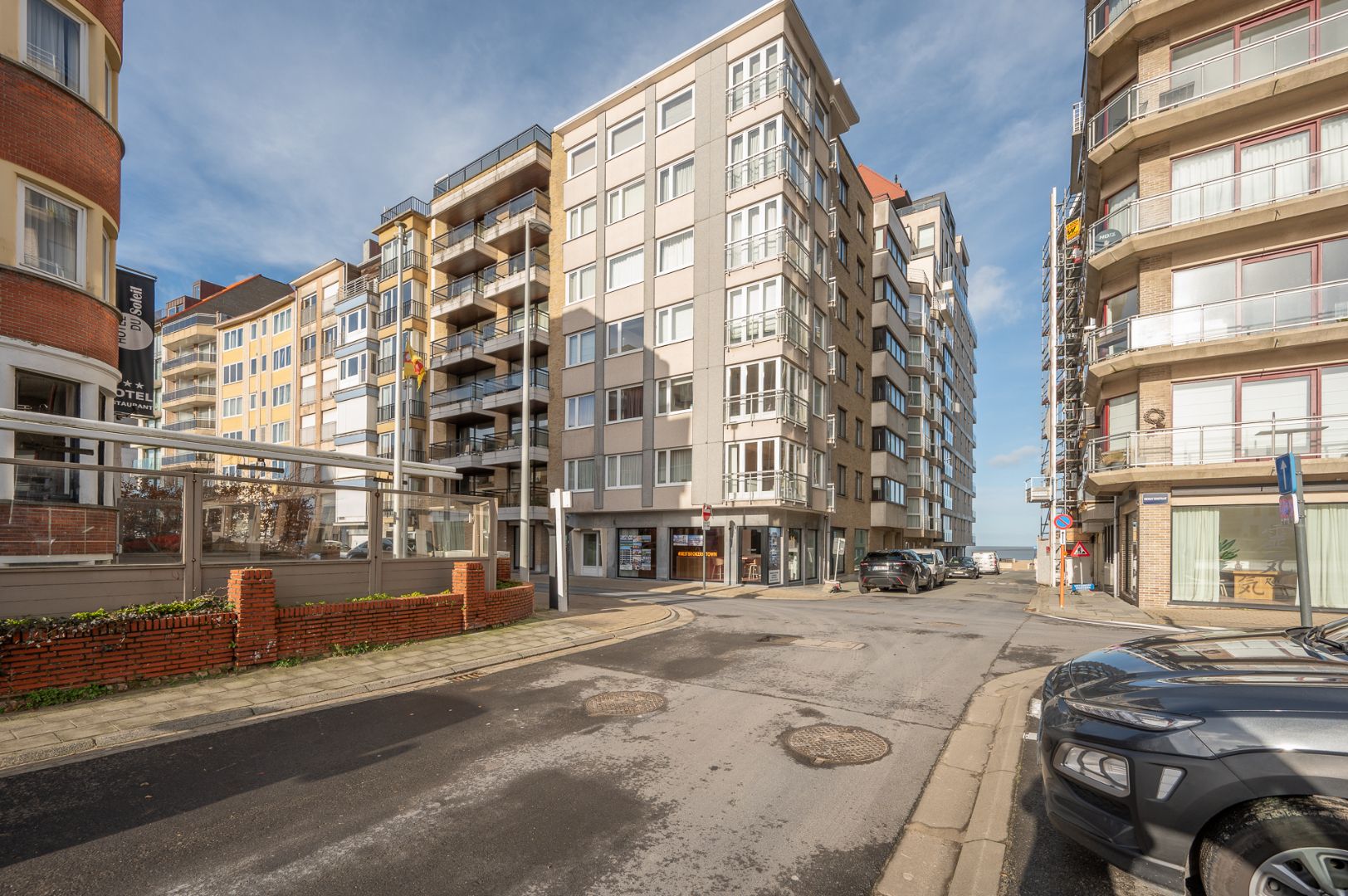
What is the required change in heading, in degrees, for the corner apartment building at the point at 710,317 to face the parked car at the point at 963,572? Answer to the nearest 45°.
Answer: approximately 90° to its left

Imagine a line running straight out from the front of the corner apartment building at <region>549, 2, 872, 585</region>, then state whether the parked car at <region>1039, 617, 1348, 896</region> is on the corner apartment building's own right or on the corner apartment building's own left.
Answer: on the corner apartment building's own left

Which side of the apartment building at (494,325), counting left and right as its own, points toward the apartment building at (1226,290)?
left

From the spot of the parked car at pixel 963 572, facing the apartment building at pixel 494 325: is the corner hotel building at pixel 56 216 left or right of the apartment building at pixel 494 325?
left

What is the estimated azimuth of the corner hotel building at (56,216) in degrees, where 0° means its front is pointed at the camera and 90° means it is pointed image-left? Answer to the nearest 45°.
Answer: approximately 315°

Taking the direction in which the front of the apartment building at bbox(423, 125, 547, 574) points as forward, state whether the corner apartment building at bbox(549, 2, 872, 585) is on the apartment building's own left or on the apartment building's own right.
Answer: on the apartment building's own left

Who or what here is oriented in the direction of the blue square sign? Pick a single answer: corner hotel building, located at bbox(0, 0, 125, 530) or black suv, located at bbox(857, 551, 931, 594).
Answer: the corner hotel building
